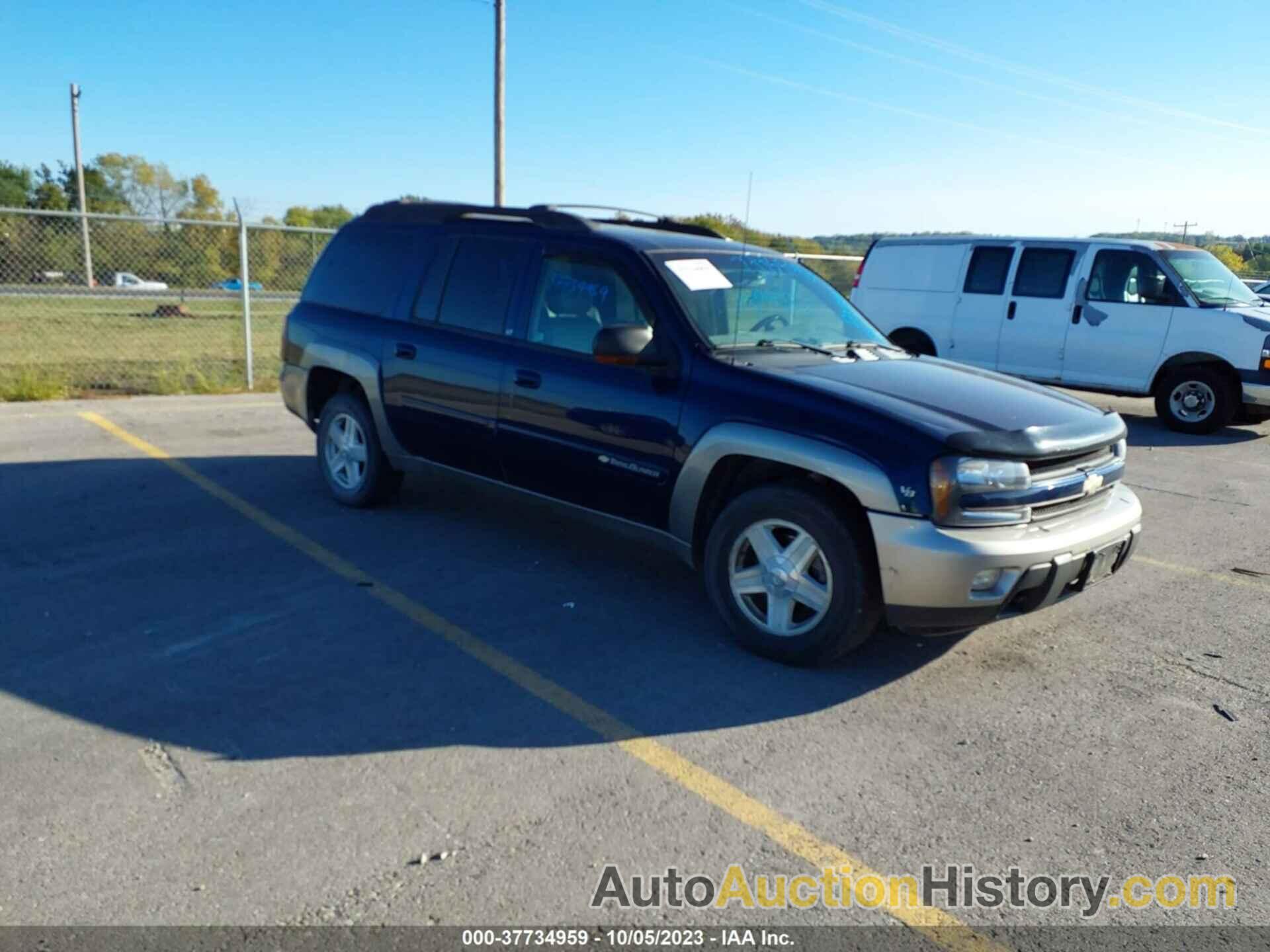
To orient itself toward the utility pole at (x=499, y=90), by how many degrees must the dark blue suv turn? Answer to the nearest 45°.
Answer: approximately 135° to its left

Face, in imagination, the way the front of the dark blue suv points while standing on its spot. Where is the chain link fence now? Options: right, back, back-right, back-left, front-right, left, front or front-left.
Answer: back

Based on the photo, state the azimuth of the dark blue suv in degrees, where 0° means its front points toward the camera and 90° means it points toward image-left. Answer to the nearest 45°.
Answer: approximately 315°

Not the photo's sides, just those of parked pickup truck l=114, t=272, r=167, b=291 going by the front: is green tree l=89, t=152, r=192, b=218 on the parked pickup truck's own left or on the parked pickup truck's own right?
on the parked pickup truck's own left

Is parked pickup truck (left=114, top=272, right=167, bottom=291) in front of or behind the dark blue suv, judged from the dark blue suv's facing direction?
behind

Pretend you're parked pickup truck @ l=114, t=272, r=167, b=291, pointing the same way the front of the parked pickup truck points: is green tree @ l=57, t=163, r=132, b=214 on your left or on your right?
on your left

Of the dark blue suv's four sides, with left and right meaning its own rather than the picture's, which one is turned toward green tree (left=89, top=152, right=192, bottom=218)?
back
